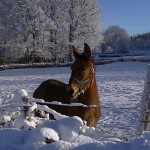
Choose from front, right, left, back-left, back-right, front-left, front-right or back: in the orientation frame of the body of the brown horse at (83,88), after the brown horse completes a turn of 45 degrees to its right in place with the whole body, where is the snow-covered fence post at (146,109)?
front-left

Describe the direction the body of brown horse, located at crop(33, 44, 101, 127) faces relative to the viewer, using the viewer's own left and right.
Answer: facing the viewer and to the right of the viewer

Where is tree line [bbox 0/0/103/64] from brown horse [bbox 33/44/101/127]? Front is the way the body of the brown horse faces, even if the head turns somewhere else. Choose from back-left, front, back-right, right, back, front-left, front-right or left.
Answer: back-left
